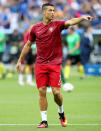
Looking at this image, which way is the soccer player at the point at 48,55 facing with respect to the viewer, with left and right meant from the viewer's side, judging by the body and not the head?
facing the viewer

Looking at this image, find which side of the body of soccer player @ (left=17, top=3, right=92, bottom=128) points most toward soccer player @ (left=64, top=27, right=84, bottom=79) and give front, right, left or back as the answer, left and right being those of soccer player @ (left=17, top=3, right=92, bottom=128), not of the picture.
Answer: back

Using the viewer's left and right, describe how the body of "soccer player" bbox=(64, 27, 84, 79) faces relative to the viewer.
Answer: facing the viewer and to the left of the viewer

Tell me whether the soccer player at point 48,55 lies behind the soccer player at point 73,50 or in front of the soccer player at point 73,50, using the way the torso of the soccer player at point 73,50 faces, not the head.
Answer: in front

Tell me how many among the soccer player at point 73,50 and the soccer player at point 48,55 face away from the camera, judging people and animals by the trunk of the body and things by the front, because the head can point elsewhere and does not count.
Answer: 0
